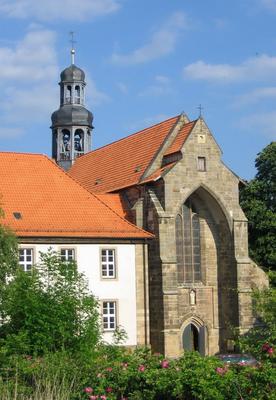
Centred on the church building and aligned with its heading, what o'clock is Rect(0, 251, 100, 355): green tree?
The green tree is roughly at 2 o'clock from the church building.

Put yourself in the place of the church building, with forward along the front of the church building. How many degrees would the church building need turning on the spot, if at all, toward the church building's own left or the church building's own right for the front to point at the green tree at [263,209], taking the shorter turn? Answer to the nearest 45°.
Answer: approximately 90° to the church building's own left

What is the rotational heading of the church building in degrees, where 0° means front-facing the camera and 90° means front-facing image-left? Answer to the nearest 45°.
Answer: approximately 315°
